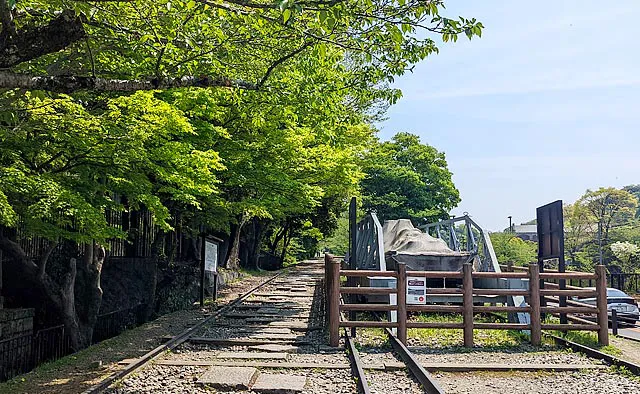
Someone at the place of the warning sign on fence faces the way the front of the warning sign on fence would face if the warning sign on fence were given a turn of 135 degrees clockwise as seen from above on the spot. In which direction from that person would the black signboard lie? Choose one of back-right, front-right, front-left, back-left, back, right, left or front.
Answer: right

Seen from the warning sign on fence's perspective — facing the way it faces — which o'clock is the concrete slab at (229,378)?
The concrete slab is roughly at 1 o'clock from the warning sign on fence.

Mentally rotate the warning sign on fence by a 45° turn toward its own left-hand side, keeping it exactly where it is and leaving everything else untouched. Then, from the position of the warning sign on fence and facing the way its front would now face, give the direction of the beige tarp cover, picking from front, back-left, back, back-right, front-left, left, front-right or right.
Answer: back-left

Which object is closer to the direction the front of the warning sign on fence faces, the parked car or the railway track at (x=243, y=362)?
the railway track

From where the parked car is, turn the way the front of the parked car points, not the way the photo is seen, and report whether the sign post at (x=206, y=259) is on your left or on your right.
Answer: on your right

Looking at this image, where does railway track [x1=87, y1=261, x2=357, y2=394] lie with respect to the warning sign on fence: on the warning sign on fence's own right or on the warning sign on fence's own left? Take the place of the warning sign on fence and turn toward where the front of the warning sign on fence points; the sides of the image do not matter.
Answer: on the warning sign on fence's own right

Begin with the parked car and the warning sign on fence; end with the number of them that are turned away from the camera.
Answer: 0

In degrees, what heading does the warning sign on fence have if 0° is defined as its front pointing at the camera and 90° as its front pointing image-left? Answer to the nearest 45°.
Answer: approximately 0°

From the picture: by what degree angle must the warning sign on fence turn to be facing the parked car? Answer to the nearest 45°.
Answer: approximately 135° to its left
